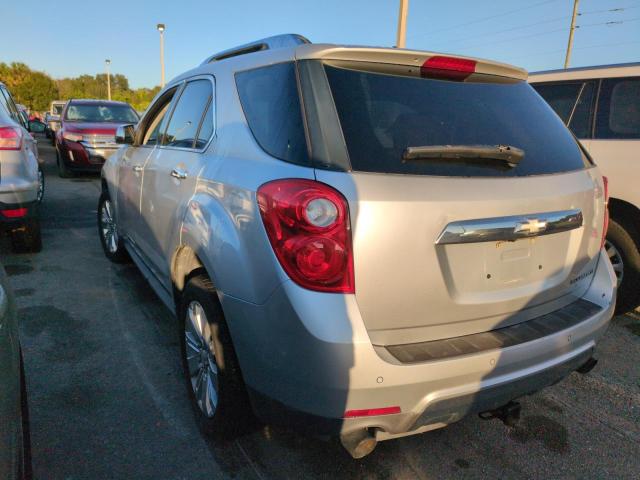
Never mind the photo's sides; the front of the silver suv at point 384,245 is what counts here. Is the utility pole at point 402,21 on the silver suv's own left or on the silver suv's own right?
on the silver suv's own right

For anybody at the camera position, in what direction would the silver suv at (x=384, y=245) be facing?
facing away from the viewer and to the left of the viewer

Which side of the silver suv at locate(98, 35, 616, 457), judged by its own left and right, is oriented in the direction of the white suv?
right

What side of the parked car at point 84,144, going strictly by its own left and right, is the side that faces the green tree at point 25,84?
back

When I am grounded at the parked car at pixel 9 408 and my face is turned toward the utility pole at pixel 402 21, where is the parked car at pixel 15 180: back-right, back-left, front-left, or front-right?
front-left

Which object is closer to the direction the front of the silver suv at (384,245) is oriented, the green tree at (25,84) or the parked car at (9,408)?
the green tree

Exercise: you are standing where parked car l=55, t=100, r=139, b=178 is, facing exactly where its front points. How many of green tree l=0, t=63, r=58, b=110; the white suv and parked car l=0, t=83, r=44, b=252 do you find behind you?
1

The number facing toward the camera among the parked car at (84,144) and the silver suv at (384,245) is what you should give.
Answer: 1

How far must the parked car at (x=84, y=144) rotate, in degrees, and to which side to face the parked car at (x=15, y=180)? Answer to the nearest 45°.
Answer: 0° — it already faces it

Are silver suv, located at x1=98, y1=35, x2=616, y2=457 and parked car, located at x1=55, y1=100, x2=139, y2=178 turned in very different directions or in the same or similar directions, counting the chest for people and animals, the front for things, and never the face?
very different directions

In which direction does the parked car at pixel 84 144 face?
toward the camera

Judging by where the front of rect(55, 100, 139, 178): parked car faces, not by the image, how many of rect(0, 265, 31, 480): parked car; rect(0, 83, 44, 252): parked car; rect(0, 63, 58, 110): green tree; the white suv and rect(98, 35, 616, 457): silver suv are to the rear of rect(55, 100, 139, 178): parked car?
1

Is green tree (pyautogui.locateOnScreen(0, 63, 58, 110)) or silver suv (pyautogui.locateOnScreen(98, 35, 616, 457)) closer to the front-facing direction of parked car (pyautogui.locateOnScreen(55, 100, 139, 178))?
the silver suv

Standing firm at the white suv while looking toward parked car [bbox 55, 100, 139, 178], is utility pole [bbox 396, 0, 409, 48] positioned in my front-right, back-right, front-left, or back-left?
front-right

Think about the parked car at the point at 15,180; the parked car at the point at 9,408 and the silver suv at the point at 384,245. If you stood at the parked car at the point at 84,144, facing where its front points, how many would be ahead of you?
3

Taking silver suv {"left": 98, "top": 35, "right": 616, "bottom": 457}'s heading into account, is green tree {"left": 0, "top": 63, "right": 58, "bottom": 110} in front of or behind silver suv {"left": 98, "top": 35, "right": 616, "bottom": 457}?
in front
